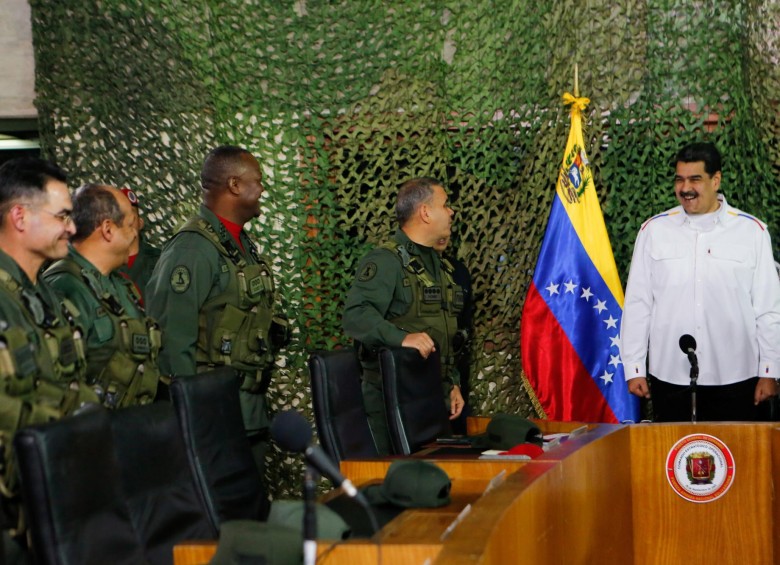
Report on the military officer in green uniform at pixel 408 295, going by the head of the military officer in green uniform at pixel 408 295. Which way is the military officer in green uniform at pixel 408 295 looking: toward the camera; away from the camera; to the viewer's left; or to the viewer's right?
to the viewer's right

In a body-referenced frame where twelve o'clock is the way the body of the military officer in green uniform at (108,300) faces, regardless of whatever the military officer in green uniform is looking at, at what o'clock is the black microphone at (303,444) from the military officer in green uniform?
The black microphone is roughly at 1 o'clock from the military officer in green uniform.

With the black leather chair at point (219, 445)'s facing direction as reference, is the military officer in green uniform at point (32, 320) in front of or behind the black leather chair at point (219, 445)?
behind

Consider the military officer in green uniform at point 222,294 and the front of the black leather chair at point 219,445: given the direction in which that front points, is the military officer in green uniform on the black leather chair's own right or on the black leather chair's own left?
on the black leather chair's own left

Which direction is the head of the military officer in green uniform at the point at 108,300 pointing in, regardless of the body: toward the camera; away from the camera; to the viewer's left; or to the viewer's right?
to the viewer's right

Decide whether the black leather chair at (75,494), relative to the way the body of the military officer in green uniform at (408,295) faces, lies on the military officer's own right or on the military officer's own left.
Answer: on the military officer's own right

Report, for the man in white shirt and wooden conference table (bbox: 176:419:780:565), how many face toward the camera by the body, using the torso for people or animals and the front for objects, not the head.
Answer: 2

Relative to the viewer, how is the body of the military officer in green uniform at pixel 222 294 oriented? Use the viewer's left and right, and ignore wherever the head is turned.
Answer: facing the viewer and to the right of the viewer

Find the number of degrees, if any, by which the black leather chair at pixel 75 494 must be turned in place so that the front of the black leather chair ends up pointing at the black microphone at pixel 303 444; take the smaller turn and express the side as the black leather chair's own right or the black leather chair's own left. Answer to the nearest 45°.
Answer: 0° — it already faces it

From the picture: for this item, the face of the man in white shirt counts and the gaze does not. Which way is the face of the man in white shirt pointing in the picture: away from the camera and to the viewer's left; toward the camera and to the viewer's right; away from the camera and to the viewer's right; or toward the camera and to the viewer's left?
toward the camera and to the viewer's left
